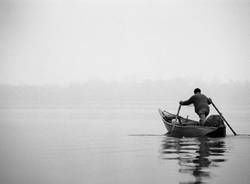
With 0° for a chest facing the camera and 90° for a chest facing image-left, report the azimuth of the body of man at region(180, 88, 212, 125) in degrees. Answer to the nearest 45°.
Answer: approximately 135°
